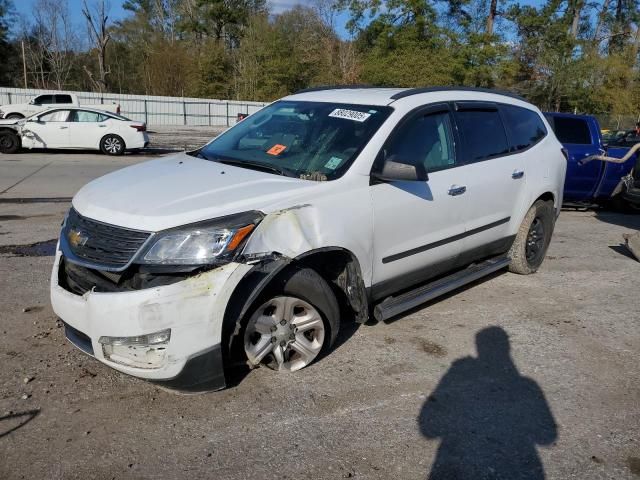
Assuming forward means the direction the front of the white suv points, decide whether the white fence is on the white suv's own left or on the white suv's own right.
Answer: on the white suv's own right

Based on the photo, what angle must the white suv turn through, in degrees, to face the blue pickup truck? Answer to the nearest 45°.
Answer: approximately 180°

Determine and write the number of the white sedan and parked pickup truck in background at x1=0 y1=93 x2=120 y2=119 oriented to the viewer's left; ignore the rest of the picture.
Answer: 2

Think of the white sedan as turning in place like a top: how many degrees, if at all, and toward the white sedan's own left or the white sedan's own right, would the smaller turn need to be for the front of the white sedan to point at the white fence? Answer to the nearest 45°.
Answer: approximately 90° to the white sedan's own right

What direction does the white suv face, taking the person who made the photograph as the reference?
facing the viewer and to the left of the viewer

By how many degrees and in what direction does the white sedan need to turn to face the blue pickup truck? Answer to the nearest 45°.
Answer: approximately 135° to its left

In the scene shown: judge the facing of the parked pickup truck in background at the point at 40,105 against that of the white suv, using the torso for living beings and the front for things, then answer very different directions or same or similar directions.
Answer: same or similar directions

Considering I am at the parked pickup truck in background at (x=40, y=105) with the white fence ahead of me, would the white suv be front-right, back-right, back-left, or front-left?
back-right

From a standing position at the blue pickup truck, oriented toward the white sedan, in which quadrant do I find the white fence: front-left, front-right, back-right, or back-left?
front-right

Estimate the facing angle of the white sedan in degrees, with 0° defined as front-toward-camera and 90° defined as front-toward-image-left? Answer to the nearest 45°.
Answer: approximately 90°

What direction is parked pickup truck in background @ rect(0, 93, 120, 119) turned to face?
to the viewer's left
